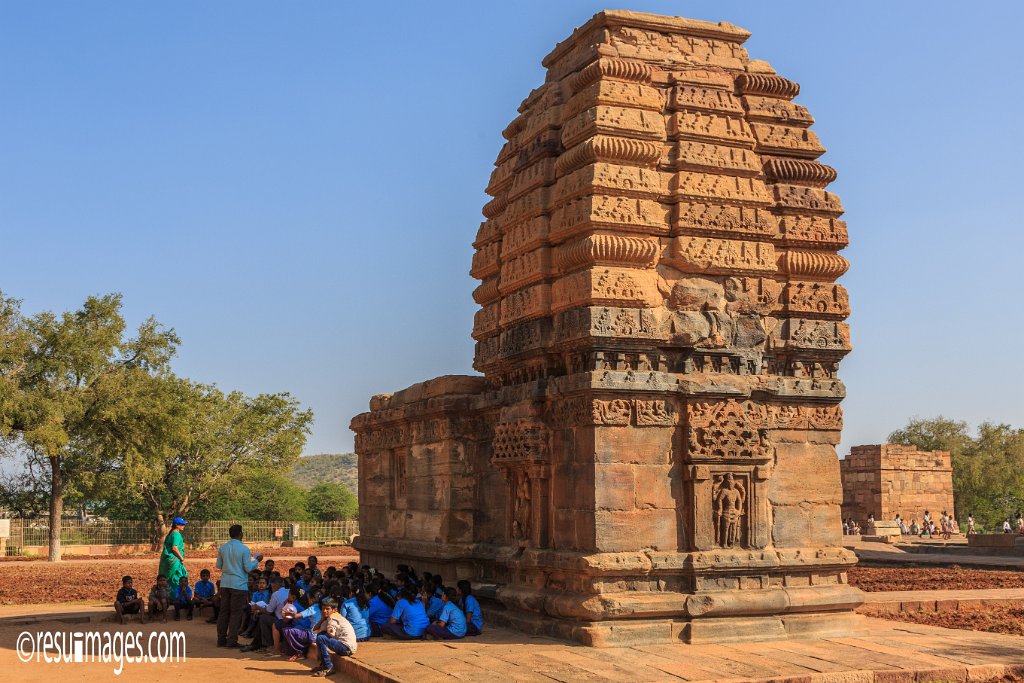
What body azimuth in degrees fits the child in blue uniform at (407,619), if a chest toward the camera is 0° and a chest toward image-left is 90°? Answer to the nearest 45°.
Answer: approximately 135°

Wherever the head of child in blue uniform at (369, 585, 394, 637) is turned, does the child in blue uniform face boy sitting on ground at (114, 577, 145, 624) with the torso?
yes

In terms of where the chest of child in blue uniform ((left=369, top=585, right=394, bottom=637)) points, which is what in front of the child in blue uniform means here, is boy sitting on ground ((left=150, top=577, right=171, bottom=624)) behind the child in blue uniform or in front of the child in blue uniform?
in front

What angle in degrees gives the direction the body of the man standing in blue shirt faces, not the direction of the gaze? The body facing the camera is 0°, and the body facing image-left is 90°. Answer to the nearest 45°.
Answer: approximately 225°

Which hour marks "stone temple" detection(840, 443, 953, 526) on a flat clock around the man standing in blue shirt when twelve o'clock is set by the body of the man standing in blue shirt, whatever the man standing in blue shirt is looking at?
The stone temple is roughly at 12 o'clock from the man standing in blue shirt.

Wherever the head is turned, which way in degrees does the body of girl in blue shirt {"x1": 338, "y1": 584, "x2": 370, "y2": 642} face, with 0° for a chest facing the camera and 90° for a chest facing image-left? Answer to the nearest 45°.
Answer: approximately 135°

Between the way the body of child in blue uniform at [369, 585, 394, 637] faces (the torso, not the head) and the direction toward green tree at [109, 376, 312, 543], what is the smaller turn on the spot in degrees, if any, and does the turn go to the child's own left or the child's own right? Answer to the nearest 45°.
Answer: approximately 45° to the child's own right

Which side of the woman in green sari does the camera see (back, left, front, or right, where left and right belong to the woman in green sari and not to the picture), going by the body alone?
right
